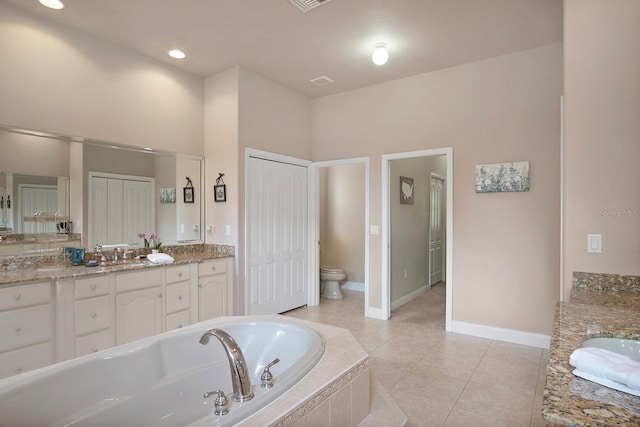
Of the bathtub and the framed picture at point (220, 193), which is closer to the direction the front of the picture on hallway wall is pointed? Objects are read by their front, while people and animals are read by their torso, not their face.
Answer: the bathtub

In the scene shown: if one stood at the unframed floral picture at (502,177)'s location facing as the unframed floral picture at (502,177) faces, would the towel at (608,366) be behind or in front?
in front

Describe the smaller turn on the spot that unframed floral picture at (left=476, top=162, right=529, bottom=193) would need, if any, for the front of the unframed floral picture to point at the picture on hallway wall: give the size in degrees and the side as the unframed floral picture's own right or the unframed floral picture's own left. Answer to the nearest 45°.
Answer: approximately 135° to the unframed floral picture's own right

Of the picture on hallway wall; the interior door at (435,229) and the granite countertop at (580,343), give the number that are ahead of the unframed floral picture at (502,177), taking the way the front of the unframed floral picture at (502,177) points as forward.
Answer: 1

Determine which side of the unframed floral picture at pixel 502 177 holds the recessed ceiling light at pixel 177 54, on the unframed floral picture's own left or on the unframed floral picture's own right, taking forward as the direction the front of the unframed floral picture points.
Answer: on the unframed floral picture's own right

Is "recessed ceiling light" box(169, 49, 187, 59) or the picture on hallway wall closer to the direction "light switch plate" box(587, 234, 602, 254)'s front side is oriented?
the recessed ceiling light

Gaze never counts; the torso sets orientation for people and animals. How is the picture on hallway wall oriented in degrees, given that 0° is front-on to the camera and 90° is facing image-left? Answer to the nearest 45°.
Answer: approximately 315°

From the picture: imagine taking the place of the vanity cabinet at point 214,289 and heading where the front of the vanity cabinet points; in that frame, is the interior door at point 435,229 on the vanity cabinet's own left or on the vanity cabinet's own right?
on the vanity cabinet's own left

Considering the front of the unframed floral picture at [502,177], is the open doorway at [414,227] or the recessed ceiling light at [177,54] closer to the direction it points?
the recessed ceiling light

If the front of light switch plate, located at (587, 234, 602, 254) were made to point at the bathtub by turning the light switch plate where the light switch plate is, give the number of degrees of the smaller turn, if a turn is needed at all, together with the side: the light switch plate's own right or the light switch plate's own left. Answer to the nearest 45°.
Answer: approximately 45° to the light switch plate's own right

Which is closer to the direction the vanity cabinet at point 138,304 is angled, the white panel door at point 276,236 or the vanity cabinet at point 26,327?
the white panel door

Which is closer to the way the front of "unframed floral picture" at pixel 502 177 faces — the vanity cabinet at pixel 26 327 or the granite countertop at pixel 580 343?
the granite countertop

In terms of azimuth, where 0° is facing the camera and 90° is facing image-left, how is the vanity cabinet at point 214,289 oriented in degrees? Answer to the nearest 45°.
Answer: approximately 315°

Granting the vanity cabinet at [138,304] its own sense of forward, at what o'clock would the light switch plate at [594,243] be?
The light switch plate is roughly at 12 o'clock from the vanity cabinet.
